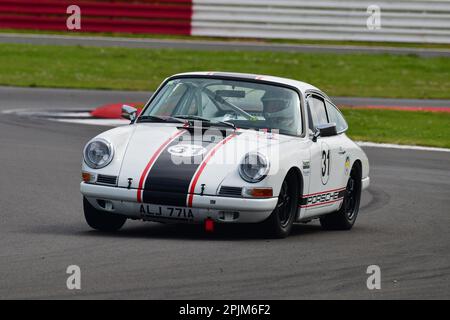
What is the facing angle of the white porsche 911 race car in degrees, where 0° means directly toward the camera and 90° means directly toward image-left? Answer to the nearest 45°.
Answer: approximately 45°

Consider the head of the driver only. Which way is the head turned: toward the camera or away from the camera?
toward the camera

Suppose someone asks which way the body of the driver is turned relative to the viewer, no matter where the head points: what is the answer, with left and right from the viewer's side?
facing the viewer and to the left of the viewer

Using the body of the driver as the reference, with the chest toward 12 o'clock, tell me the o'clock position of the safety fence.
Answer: The safety fence is roughly at 4 o'clock from the driver.

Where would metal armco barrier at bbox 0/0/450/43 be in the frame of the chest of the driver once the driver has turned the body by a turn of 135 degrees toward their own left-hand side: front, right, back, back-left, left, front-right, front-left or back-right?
left

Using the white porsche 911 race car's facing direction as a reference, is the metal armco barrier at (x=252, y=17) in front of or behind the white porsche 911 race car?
behind
